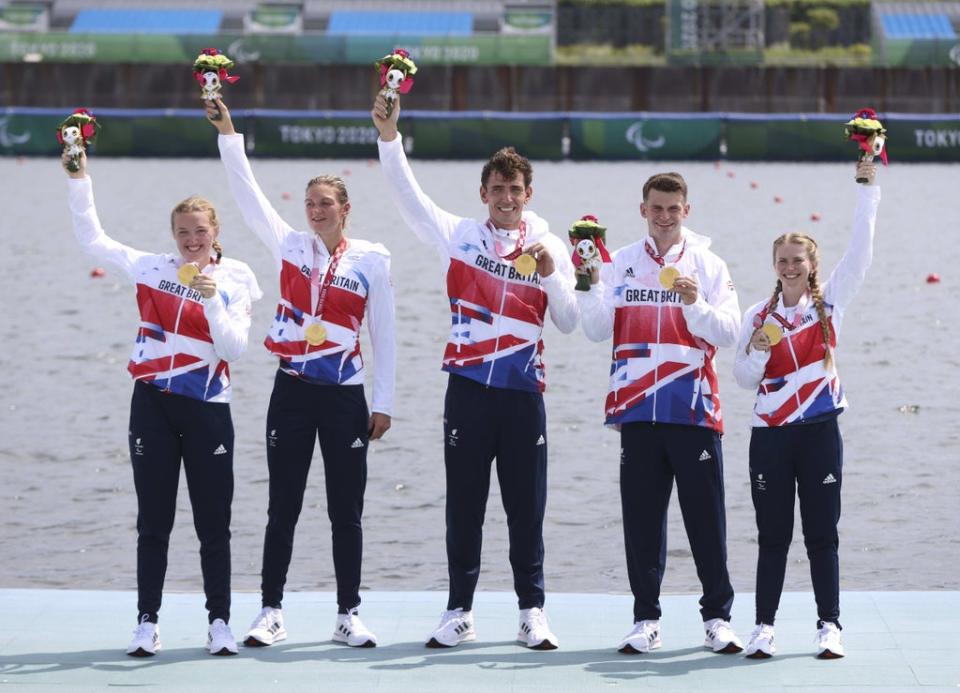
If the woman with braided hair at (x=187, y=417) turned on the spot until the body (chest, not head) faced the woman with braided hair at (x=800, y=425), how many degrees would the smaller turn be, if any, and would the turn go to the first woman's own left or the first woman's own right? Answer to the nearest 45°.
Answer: approximately 90° to the first woman's own left

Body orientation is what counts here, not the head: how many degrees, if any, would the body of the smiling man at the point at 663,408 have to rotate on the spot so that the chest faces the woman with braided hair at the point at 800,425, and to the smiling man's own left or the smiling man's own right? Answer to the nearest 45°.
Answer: approximately 90° to the smiling man's own left

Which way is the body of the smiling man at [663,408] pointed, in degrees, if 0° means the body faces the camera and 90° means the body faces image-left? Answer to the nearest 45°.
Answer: approximately 0°

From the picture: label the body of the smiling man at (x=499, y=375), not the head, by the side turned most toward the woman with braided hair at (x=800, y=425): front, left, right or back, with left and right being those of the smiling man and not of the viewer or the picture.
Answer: left

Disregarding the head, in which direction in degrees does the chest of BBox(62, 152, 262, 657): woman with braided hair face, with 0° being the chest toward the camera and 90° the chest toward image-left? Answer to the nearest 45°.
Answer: approximately 0°
